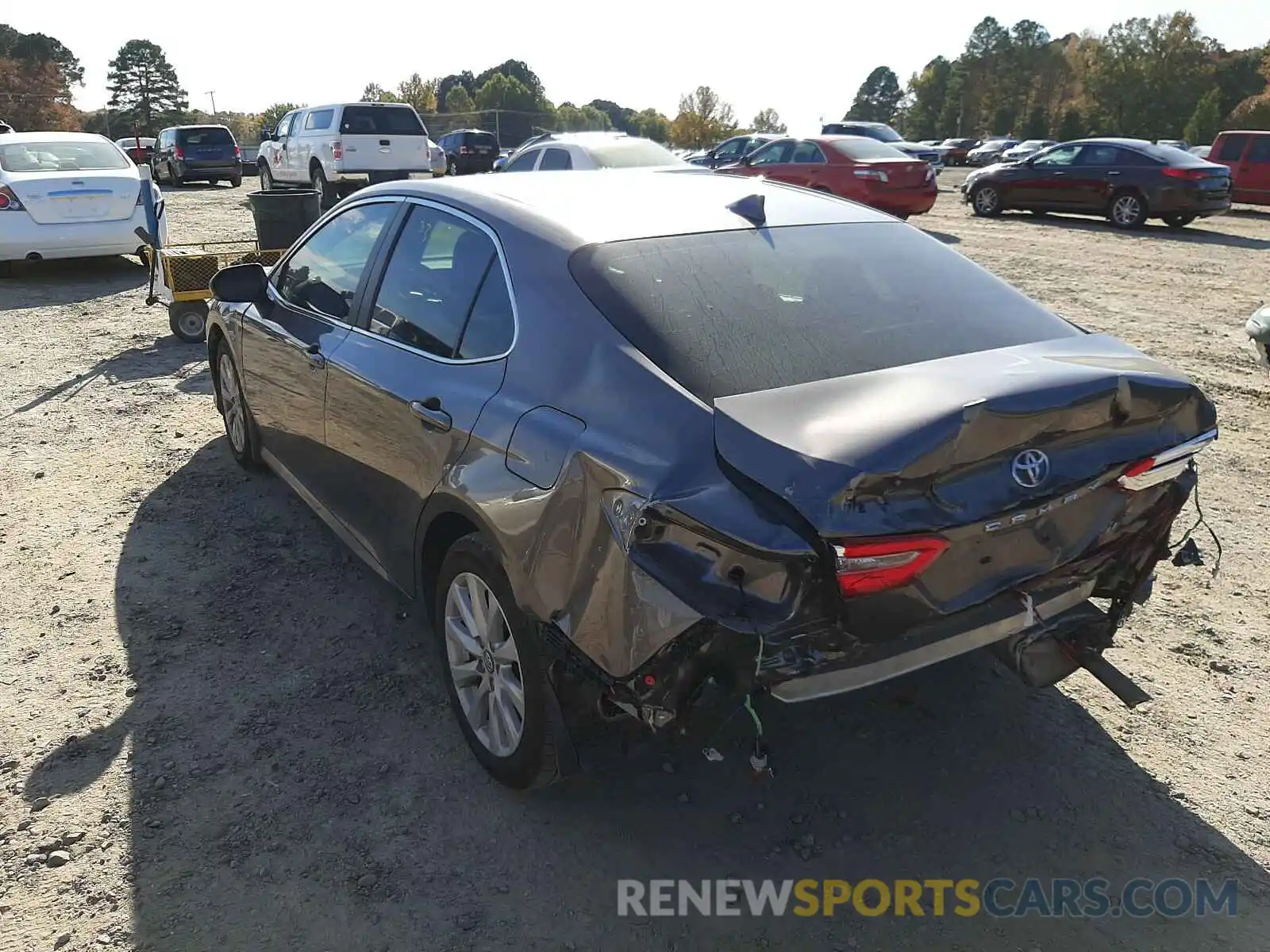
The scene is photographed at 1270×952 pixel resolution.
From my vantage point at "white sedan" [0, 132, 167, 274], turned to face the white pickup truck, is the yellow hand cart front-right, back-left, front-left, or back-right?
back-right

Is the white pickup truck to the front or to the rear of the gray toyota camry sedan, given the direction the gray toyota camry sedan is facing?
to the front

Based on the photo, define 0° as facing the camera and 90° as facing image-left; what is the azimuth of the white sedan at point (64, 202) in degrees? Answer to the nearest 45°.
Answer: approximately 180°

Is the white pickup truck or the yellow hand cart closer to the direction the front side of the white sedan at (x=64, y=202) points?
the white pickup truck

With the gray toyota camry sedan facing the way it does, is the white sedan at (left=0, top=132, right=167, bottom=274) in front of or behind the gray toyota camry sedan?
in front

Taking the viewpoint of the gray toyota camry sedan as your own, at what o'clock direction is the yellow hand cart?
The yellow hand cart is roughly at 12 o'clock from the gray toyota camry sedan.

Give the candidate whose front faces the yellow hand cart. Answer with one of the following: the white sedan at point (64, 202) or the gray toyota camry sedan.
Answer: the gray toyota camry sedan

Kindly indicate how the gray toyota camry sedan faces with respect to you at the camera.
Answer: facing away from the viewer and to the left of the viewer
